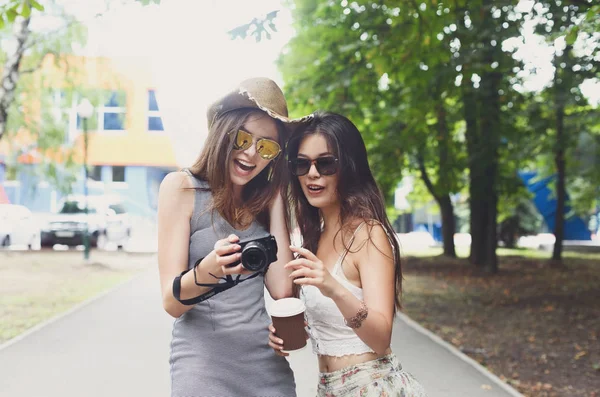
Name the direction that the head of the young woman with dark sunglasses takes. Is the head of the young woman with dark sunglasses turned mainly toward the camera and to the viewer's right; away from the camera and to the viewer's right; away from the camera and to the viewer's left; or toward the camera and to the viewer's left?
toward the camera and to the viewer's left

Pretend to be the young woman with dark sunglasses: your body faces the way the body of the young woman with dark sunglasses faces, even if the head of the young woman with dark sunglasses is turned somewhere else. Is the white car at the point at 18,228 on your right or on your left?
on your right

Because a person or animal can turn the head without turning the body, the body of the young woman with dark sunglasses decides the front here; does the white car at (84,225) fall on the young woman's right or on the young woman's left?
on the young woman's right

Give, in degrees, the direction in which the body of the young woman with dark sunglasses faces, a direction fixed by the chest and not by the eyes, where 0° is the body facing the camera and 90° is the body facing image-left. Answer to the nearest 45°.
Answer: approximately 45°
